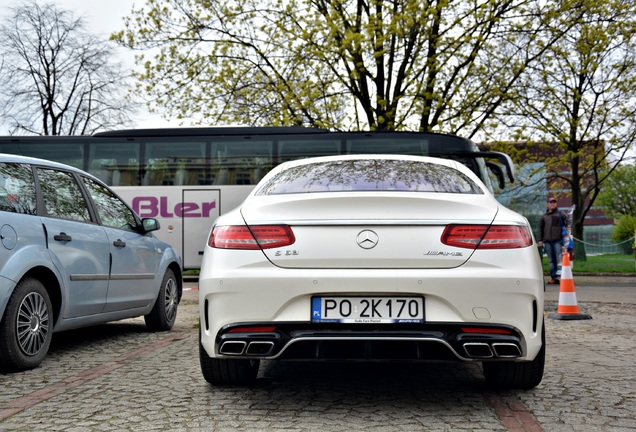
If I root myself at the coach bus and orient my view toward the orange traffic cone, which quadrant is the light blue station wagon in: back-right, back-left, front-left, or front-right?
front-right

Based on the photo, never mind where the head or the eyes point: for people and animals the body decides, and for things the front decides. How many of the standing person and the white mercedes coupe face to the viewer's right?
0

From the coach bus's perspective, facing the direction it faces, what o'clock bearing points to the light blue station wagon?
The light blue station wagon is roughly at 3 o'clock from the coach bus.

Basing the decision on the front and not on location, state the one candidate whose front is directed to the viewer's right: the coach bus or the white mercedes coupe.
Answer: the coach bus

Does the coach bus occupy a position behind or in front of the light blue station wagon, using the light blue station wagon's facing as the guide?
in front

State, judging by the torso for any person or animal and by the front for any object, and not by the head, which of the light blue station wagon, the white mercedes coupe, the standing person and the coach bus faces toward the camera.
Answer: the standing person

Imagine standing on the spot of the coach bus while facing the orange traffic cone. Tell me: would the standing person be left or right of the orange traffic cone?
left

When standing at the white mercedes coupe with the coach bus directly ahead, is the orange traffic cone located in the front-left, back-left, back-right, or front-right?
front-right

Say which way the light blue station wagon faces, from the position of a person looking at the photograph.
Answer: facing away from the viewer and to the right of the viewer

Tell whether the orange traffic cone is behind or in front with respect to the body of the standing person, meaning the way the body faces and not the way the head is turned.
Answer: in front

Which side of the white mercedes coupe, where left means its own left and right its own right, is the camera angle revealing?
back

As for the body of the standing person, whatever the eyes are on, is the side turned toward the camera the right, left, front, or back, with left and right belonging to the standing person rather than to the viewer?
front

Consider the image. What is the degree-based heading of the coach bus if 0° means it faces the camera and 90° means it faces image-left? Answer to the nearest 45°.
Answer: approximately 270°
